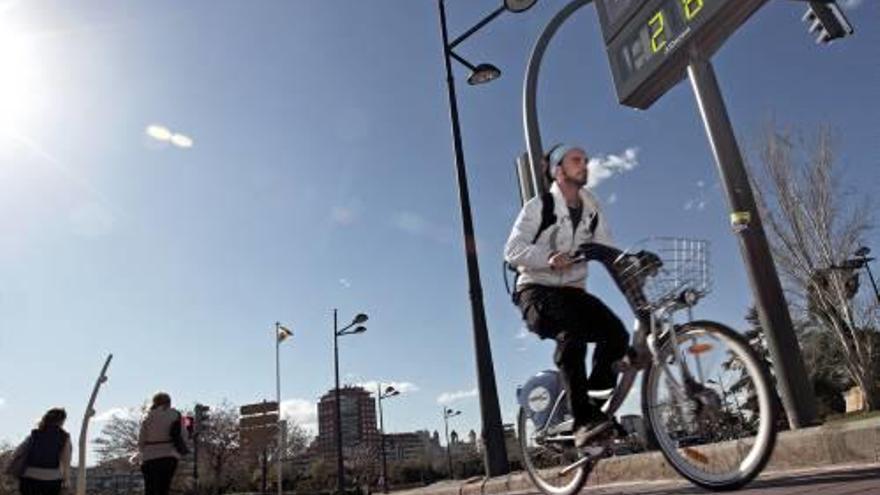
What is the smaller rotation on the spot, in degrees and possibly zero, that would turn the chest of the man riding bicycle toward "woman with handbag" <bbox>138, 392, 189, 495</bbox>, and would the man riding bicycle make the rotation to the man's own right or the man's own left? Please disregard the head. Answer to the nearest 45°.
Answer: approximately 180°

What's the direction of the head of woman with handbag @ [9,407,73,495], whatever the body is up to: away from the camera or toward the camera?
away from the camera

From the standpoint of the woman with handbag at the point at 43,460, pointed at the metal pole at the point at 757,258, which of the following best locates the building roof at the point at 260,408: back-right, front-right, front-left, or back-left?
back-left

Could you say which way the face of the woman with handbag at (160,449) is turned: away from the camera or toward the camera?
away from the camera

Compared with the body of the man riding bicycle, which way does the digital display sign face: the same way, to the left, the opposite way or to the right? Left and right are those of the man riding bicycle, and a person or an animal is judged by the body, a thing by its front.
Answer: to the right

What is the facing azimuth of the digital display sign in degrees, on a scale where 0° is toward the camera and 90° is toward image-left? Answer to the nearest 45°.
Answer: approximately 45°

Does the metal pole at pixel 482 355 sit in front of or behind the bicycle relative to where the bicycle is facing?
behind
